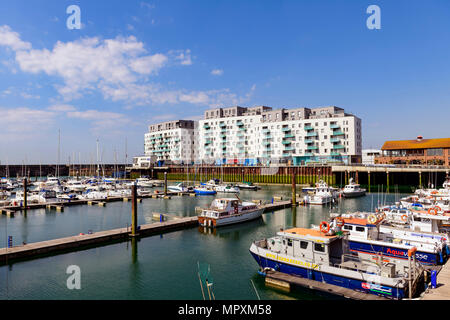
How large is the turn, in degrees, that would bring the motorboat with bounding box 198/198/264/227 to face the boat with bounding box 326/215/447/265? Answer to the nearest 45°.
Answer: approximately 90° to its right

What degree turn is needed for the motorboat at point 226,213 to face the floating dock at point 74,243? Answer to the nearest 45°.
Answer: approximately 180°

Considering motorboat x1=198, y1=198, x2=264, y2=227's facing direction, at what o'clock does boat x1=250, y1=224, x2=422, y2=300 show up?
The boat is roughly at 4 o'clock from the motorboat.
